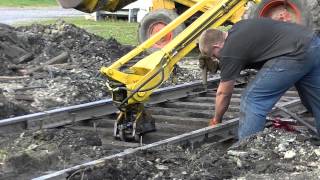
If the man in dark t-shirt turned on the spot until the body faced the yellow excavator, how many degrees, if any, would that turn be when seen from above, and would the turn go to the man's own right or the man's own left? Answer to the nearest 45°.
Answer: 0° — they already face it

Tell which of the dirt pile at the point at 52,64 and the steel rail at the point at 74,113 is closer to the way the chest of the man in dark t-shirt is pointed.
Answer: the steel rail

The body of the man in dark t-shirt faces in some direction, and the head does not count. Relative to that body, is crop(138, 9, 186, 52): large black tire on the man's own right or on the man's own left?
on the man's own right

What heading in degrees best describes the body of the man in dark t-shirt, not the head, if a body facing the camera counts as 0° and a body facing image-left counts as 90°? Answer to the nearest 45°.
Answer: approximately 90°
